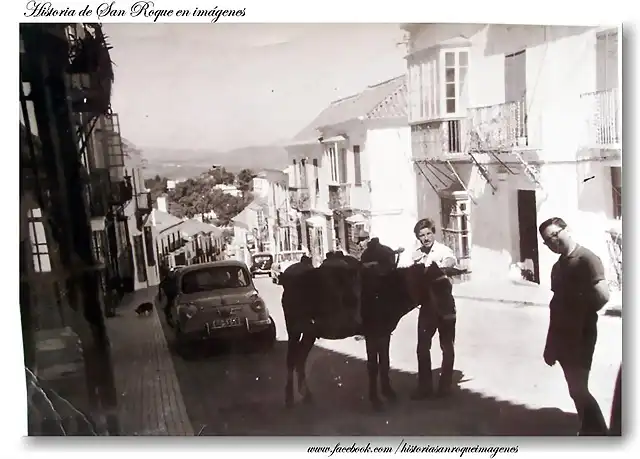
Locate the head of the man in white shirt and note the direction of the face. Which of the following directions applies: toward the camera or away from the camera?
toward the camera

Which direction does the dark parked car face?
toward the camera

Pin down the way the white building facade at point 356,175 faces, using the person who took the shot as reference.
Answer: facing the viewer and to the left of the viewer

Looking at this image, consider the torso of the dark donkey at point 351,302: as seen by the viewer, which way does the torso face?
to the viewer's right

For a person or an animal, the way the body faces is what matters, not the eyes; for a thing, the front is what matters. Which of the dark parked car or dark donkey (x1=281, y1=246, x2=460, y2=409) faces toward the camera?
the dark parked car

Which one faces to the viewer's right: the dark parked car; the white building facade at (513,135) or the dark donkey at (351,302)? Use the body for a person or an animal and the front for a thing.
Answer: the dark donkey

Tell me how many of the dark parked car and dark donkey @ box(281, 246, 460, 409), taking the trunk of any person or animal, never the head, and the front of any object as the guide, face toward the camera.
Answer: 1
